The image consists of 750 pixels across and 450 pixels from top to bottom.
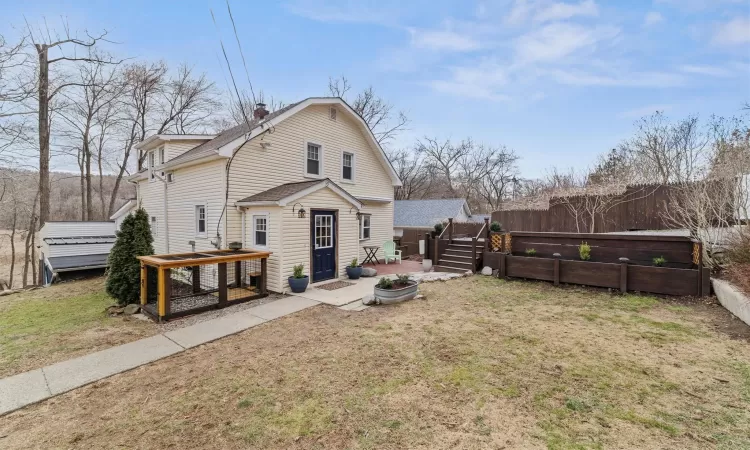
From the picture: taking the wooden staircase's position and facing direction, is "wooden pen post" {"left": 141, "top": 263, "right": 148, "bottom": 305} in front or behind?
in front

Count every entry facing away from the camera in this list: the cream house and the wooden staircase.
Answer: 0

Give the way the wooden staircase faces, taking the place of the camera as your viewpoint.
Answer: facing the viewer and to the left of the viewer

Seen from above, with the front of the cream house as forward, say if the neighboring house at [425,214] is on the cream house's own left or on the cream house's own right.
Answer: on the cream house's own left

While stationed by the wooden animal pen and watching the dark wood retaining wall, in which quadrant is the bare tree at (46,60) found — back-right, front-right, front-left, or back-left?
back-left

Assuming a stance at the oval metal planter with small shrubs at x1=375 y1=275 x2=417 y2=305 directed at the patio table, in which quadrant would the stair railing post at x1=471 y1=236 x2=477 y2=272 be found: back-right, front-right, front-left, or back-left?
front-right

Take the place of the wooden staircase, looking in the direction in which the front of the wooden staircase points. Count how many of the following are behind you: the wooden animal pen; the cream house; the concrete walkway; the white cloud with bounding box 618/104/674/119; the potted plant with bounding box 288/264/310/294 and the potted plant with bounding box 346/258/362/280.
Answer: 1

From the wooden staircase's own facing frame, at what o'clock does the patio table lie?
The patio table is roughly at 2 o'clock from the wooden staircase.
